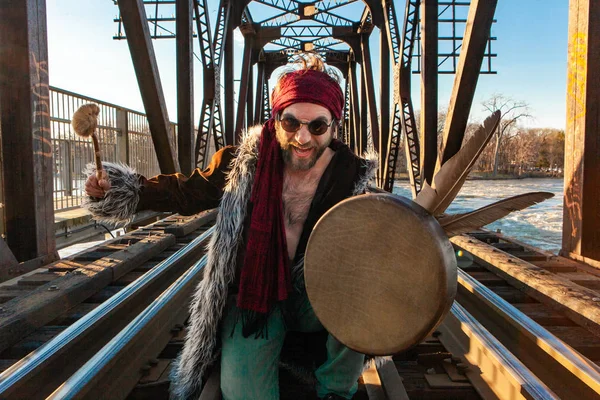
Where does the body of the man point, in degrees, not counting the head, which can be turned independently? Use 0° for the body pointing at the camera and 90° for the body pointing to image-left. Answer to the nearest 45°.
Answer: approximately 0°
